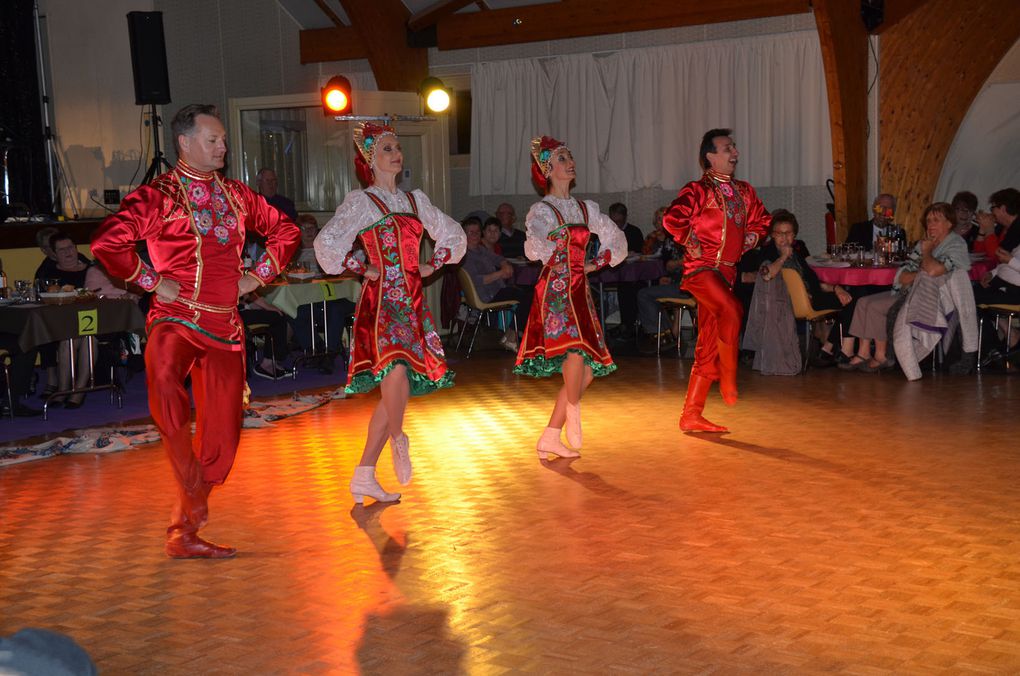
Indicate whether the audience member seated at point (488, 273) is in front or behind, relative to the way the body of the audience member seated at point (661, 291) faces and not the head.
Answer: in front

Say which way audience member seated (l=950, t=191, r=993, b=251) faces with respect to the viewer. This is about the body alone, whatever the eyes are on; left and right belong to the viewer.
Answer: facing the viewer and to the left of the viewer

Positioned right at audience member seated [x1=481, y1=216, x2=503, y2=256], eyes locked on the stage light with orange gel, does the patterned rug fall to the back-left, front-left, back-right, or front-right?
front-left

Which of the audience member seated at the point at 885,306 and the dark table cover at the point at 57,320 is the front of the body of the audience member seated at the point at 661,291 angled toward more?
the dark table cover

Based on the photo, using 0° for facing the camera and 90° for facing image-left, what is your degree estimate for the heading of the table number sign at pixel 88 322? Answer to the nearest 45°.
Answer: approximately 0°

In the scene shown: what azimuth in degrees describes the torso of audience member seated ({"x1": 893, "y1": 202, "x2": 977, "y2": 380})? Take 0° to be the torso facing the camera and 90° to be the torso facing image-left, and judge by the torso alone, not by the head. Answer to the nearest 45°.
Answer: approximately 45°

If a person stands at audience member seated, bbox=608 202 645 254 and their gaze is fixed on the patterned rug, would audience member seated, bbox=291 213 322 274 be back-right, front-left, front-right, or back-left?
front-right

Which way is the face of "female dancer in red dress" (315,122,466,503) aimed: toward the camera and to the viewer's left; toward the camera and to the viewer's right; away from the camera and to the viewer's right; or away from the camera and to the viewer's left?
toward the camera and to the viewer's right

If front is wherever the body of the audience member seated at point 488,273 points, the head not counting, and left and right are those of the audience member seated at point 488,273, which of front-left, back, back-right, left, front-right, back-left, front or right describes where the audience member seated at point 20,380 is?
right

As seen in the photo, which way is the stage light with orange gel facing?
toward the camera

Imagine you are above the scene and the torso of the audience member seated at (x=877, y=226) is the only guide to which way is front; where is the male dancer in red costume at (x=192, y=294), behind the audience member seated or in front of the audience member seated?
in front

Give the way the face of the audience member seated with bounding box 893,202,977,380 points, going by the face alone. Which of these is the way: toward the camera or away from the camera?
toward the camera

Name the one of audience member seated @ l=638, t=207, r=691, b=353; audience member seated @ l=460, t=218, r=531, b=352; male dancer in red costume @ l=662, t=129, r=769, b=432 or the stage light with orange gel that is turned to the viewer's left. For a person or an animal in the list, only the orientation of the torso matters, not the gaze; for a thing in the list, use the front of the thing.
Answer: audience member seated @ l=638, t=207, r=691, b=353

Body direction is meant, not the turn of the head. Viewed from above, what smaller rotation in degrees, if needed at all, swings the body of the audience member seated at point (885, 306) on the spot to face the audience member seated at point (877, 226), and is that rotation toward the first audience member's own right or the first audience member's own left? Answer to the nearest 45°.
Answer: approximately 135° to the first audience member's own right
